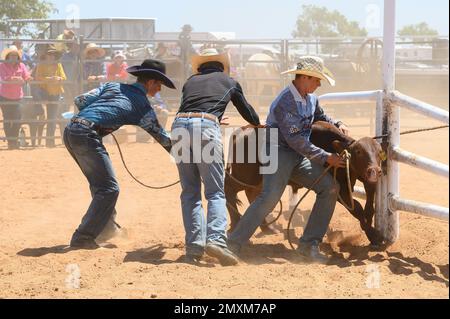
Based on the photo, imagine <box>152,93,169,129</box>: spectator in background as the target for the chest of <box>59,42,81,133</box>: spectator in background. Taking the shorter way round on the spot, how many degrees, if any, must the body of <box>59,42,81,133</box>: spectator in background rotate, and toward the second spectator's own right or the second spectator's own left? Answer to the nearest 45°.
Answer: approximately 45° to the second spectator's own left

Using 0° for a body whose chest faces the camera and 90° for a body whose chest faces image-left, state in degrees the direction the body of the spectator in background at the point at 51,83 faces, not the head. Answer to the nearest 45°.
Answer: approximately 0°

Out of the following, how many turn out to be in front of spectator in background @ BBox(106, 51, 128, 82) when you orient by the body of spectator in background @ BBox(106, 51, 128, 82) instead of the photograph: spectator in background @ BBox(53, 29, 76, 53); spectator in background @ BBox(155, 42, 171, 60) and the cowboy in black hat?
1

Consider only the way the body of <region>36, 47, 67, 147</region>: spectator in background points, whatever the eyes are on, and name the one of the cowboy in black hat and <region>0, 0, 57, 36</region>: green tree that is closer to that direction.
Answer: the cowboy in black hat

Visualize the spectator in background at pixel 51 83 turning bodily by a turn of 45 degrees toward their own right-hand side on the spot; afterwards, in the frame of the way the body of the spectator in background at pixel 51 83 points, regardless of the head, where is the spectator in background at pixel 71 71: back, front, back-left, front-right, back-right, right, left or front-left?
back

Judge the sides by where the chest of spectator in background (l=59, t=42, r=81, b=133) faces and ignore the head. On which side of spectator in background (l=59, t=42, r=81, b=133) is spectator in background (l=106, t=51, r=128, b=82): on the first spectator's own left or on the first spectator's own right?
on the first spectator's own left

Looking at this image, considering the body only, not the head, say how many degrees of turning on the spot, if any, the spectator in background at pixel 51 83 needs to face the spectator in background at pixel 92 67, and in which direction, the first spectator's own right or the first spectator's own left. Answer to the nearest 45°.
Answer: approximately 135° to the first spectator's own left

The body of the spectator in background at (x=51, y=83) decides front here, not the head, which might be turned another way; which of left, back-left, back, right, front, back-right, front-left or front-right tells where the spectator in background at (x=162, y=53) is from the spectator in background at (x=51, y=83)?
back-left

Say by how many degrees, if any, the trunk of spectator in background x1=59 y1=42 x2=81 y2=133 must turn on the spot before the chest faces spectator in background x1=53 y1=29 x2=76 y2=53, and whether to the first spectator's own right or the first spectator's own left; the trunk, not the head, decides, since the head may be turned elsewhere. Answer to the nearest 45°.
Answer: approximately 180°

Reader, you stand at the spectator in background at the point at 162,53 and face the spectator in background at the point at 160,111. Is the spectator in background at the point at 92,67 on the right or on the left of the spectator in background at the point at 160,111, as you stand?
right
